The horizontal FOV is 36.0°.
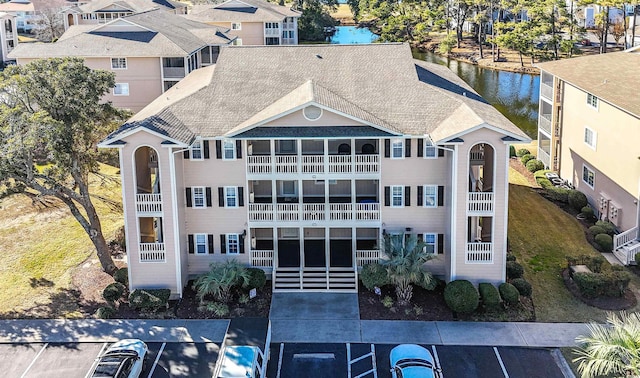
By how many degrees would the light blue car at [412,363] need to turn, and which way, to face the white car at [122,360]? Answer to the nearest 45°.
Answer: approximately 90° to its left

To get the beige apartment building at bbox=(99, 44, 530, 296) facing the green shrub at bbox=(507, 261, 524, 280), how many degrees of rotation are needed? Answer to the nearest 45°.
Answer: approximately 90° to its left

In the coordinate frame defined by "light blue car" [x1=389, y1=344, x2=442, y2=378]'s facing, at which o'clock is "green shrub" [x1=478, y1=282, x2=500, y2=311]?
The green shrub is roughly at 1 o'clock from the light blue car.

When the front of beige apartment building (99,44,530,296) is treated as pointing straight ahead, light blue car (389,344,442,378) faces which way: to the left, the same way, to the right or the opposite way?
the opposite way

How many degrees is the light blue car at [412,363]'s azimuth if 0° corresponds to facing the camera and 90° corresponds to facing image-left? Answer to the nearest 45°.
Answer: approximately 180°

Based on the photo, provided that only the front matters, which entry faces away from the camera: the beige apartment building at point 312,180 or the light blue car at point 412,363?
the light blue car

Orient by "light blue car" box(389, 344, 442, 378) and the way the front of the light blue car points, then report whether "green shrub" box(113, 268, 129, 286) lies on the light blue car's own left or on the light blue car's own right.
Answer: on the light blue car's own left

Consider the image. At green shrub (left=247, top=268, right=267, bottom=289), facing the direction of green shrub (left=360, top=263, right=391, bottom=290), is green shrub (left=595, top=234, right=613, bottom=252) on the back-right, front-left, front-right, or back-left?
front-left

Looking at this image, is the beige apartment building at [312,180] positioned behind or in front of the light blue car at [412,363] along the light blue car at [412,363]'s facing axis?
in front

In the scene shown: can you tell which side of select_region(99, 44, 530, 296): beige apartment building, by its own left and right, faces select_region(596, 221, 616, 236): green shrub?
left

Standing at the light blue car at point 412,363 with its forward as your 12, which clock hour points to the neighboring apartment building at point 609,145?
The neighboring apartment building is roughly at 1 o'clock from the light blue car.

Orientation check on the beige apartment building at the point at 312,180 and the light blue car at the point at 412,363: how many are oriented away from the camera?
1

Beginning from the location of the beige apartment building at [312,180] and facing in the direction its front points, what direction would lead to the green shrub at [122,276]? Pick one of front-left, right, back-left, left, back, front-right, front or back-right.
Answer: right

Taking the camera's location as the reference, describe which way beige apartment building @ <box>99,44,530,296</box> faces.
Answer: facing the viewer
